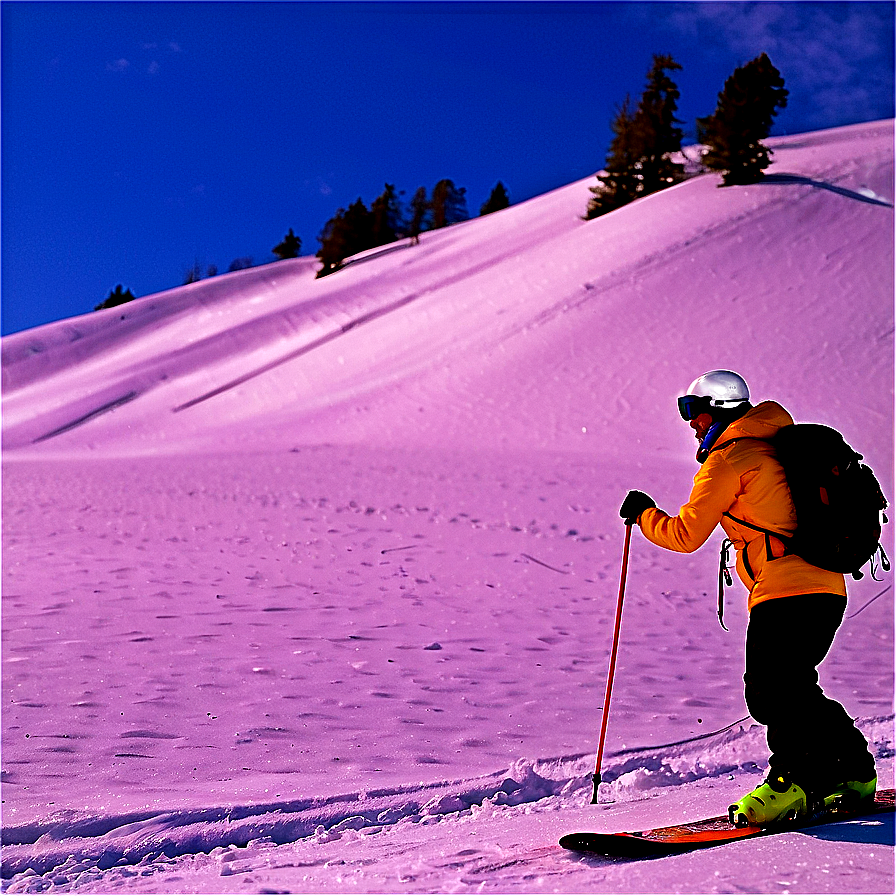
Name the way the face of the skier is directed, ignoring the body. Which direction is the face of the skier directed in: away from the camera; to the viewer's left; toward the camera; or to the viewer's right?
to the viewer's left

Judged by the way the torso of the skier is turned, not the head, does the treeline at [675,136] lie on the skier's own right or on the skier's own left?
on the skier's own right

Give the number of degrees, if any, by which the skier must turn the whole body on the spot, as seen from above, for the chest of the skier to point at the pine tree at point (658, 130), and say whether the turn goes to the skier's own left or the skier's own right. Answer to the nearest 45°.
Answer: approximately 90° to the skier's own right

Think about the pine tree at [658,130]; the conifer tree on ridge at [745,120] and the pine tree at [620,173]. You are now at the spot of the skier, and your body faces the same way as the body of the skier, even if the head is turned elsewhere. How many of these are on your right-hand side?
3

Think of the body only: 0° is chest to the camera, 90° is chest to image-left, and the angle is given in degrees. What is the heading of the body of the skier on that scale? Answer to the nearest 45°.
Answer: approximately 90°

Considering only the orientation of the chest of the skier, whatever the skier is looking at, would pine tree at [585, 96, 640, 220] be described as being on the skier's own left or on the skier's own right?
on the skier's own right

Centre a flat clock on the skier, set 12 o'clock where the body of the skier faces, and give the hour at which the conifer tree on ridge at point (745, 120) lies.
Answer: The conifer tree on ridge is roughly at 3 o'clock from the skier.
